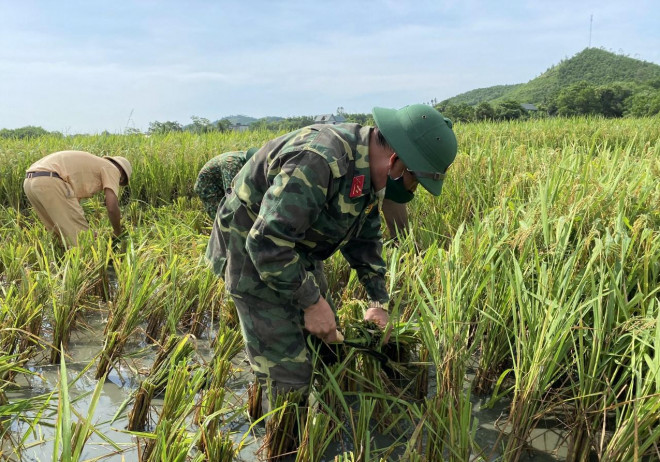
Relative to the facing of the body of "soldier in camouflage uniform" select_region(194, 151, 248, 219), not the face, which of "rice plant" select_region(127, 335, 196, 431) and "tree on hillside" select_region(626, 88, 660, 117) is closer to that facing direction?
the tree on hillside

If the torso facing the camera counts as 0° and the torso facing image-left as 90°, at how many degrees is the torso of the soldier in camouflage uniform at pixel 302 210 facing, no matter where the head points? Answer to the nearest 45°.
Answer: approximately 270°

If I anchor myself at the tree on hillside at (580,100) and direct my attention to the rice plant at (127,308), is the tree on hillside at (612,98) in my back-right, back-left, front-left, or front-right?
back-left

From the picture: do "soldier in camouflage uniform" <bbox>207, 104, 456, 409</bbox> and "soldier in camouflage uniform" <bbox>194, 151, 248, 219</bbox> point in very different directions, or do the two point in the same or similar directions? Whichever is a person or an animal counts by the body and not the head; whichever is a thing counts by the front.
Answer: same or similar directions

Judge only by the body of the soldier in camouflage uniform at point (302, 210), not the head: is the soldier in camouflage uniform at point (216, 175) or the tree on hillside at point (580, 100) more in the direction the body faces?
the tree on hillside

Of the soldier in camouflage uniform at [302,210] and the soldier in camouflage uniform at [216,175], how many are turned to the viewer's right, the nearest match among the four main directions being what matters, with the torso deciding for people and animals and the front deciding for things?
2

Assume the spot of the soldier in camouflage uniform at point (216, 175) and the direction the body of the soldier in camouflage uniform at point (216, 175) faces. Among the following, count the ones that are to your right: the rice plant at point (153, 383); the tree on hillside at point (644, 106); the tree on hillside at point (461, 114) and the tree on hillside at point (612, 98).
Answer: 1

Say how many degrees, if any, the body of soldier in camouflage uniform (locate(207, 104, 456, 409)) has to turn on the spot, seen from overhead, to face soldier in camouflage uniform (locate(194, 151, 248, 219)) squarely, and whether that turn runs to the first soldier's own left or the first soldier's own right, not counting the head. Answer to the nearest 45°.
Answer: approximately 90° to the first soldier's own left

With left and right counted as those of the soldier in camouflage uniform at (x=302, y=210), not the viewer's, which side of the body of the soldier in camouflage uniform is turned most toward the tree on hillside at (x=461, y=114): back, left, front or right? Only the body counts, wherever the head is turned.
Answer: left

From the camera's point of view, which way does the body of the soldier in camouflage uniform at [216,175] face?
to the viewer's right

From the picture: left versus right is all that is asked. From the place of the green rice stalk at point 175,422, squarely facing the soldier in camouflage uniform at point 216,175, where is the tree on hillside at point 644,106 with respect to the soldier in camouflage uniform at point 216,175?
right

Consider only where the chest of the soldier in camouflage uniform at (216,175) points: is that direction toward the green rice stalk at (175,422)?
no
